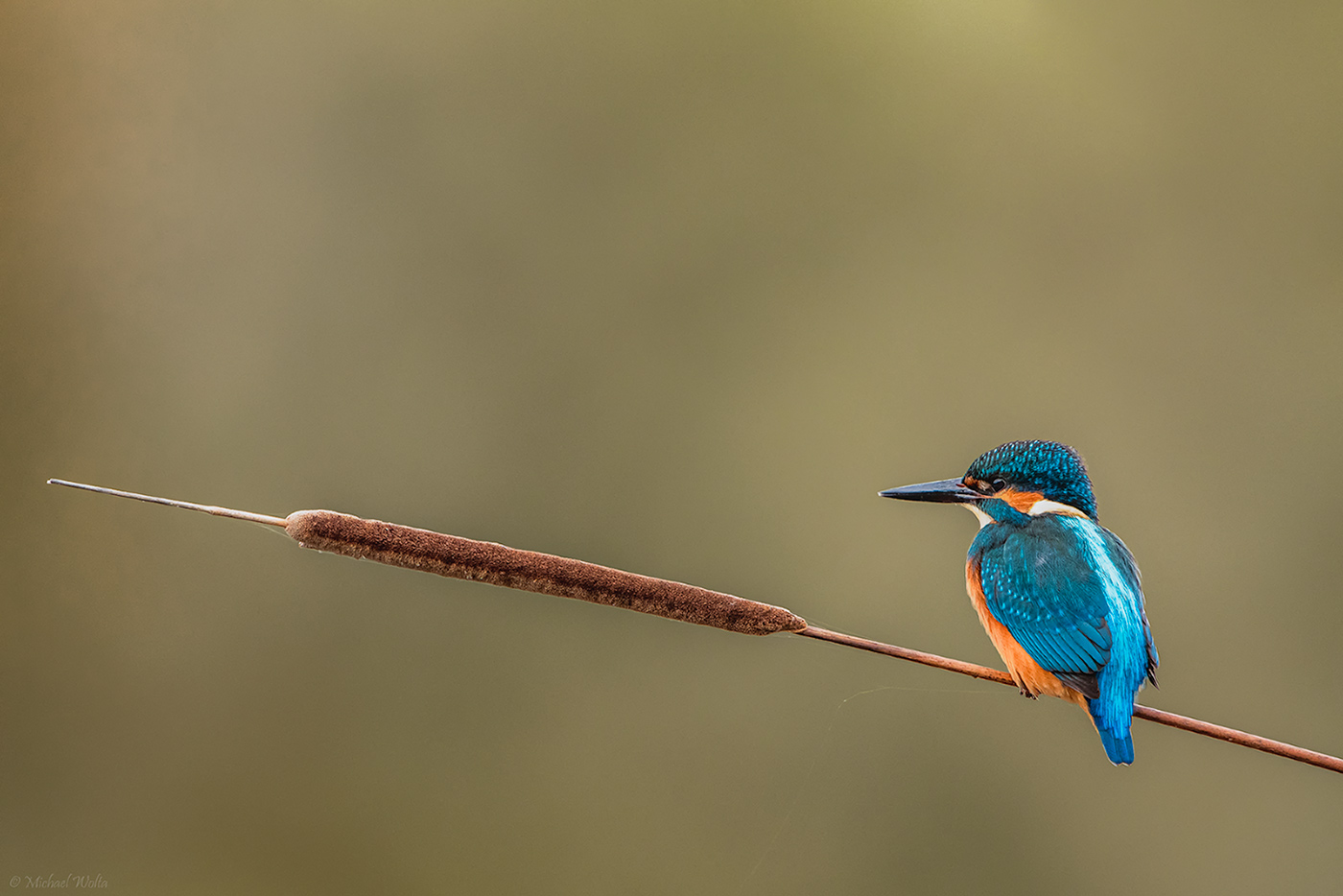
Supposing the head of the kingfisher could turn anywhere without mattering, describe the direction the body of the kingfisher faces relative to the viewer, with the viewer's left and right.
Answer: facing away from the viewer and to the left of the viewer
